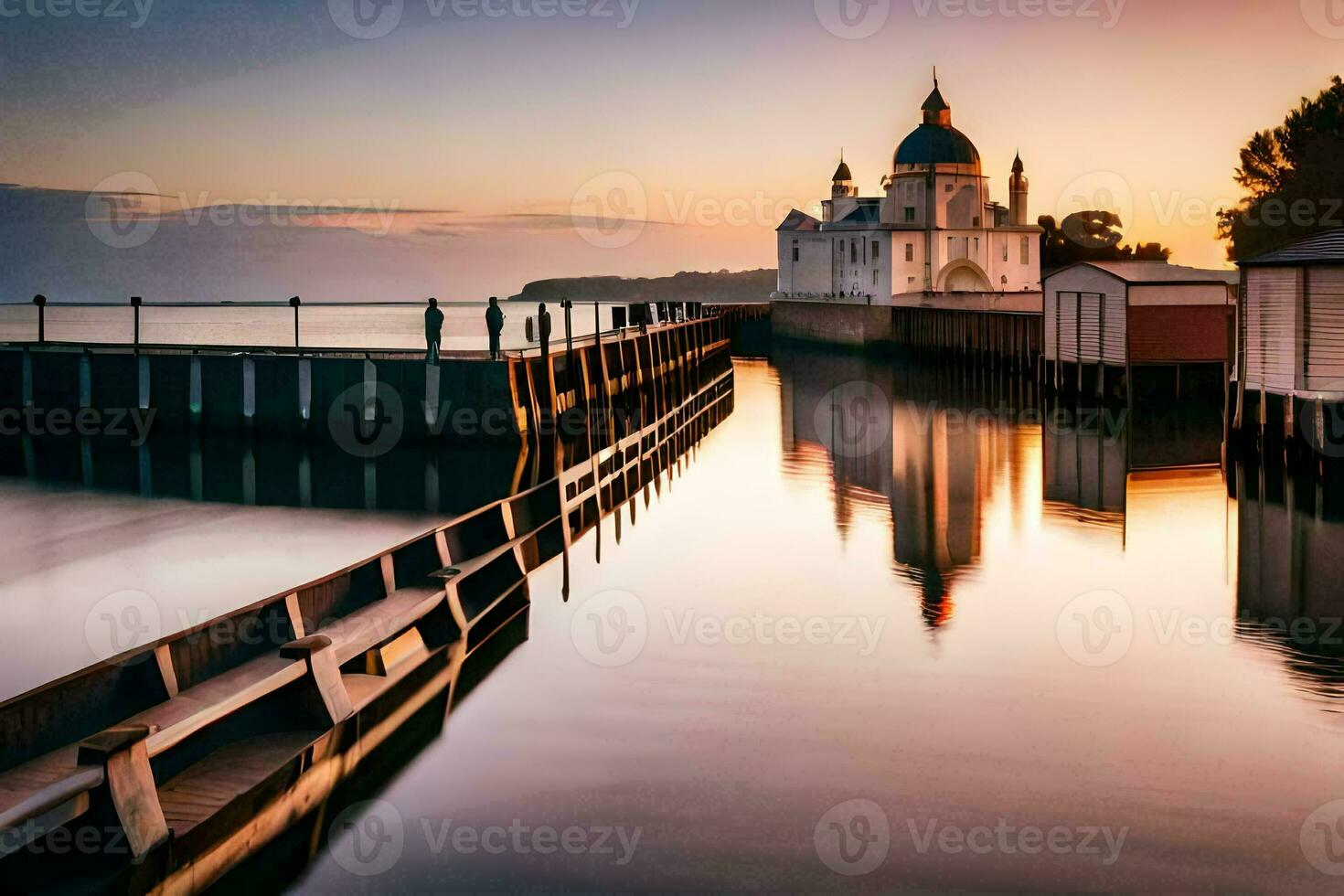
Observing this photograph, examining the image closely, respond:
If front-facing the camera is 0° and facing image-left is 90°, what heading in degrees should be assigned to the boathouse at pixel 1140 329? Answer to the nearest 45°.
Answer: approximately 45°

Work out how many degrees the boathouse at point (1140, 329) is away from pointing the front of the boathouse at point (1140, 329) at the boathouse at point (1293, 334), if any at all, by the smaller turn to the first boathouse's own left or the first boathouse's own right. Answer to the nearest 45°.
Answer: approximately 45° to the first boathouse's own left
